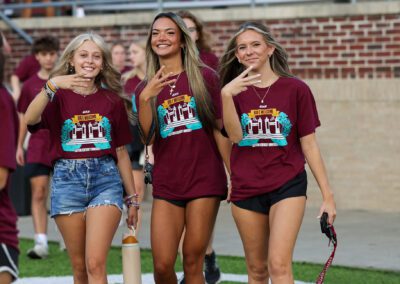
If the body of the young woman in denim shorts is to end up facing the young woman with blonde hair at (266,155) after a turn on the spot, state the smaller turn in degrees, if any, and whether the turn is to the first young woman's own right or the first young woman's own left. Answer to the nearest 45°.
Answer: approximately 45° to the first young woman's own left

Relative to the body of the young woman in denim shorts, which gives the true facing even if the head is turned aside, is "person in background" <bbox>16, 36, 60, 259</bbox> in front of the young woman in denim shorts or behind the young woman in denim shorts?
behind

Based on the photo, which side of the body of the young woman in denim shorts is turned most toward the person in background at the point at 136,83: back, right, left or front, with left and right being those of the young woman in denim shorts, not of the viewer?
back

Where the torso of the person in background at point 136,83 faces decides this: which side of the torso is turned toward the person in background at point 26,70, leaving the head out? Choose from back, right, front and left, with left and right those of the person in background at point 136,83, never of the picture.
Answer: right

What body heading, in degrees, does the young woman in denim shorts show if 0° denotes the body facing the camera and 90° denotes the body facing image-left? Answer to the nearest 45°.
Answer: approximately 0°

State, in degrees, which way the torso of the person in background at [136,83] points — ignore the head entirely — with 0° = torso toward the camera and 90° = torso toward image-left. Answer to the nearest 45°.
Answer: approximately 45°

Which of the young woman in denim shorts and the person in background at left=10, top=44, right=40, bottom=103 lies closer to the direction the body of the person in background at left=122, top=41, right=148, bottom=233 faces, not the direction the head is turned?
the young woman in denim shorts
